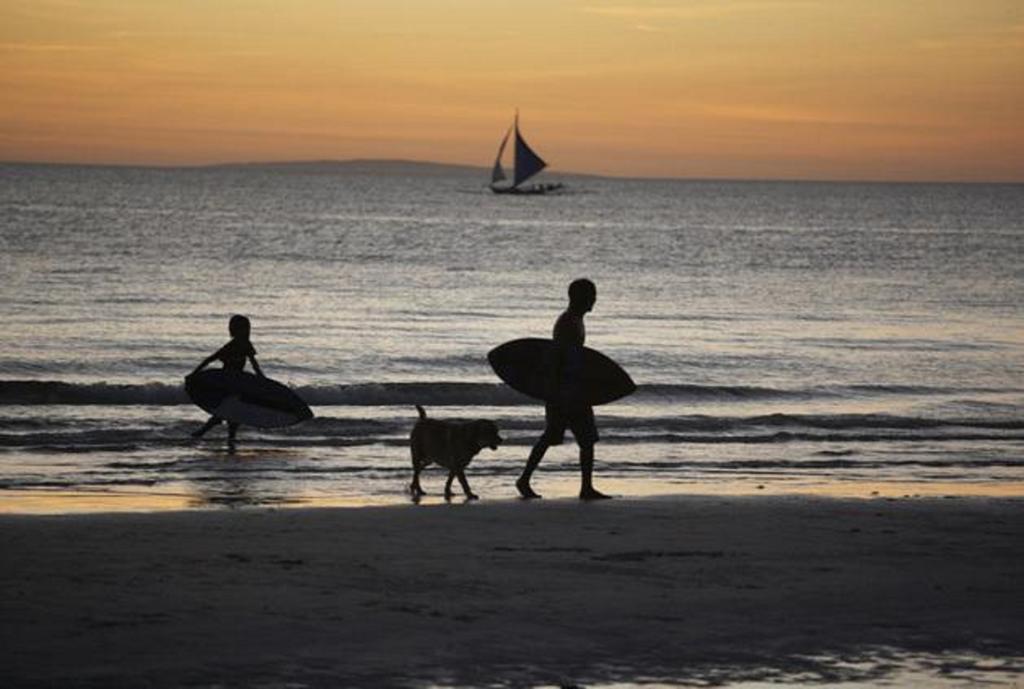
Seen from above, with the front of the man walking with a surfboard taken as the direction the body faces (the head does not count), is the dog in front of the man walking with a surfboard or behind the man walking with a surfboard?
behind

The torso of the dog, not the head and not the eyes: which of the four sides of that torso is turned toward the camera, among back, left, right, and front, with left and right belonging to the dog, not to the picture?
right

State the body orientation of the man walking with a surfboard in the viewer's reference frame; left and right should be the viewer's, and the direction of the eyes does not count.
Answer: facing to the right of the viewer

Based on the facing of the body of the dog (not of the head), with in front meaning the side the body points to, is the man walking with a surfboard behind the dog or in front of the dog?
in front

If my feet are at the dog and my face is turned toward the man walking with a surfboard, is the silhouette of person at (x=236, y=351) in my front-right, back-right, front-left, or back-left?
back-left

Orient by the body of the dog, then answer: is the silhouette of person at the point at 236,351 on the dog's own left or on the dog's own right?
on the dog's own left

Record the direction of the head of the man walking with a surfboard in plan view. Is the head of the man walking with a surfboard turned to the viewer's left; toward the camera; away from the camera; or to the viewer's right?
to the viewer's right

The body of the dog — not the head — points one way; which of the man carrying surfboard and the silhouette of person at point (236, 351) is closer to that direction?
the man carrying surfboard

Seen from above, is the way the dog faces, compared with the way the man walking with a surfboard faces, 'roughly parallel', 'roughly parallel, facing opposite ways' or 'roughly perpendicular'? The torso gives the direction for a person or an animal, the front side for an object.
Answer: roughly parallel

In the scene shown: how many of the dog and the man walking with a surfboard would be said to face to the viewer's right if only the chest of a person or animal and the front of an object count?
2

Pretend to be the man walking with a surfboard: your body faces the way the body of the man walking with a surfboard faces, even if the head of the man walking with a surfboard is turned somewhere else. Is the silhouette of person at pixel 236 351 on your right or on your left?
on your left
